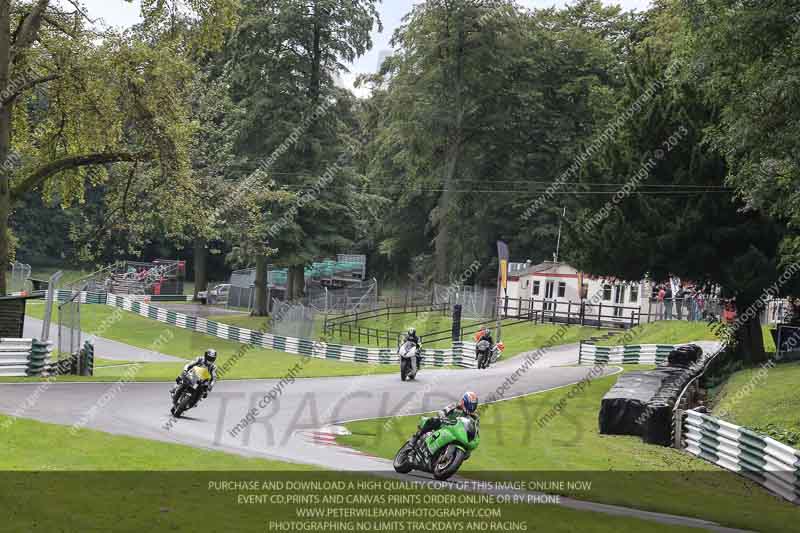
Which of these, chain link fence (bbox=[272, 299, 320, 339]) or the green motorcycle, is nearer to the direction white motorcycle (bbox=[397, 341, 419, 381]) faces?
the green motorcycle

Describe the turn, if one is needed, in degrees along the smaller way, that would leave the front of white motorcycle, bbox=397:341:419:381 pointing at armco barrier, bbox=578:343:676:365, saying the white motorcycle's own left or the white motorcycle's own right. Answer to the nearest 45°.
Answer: approximately 135° to the white motorcycle's own left

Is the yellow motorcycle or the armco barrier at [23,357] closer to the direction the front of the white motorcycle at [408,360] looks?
the yellow motorcycle

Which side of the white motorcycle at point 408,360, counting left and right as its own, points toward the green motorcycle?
front

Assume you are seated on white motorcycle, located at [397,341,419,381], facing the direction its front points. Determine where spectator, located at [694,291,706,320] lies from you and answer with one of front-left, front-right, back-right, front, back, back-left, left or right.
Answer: back-left

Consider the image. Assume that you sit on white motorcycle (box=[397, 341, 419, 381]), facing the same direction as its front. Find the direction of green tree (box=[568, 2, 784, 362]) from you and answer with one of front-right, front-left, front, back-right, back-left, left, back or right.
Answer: left

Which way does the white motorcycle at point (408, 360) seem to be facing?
toward the camera

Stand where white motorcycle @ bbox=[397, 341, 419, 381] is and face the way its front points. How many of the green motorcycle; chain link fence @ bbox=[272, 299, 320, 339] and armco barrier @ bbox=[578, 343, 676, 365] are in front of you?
1

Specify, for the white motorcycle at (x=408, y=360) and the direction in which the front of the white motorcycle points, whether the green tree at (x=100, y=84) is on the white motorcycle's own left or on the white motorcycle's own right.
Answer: on the white motorcycle's own right

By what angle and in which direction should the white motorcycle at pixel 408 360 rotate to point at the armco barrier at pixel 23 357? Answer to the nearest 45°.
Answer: approximately 45° to its right

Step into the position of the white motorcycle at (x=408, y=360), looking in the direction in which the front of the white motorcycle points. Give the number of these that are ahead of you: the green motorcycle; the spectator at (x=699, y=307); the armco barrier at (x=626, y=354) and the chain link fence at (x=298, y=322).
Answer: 1

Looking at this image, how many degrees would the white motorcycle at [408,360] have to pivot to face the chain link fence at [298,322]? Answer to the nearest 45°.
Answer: approximately 180°

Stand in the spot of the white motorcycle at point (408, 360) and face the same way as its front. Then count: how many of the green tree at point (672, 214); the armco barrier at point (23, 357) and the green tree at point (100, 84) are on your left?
1

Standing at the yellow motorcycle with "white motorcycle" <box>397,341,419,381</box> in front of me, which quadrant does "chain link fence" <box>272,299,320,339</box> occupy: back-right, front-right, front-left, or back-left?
front-left
